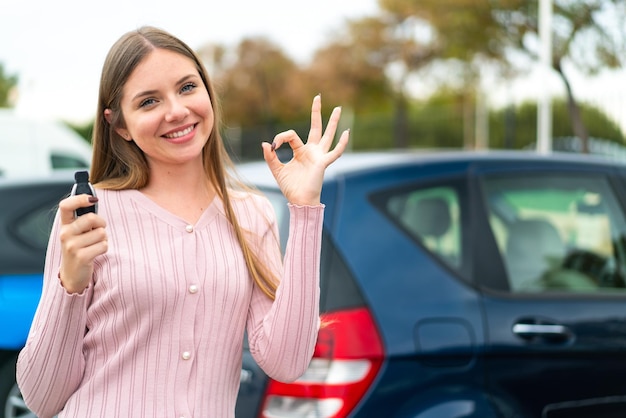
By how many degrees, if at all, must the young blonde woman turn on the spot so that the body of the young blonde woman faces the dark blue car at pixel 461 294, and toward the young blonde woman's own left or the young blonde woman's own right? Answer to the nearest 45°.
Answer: approximately 135° to the young blonde woman's own left

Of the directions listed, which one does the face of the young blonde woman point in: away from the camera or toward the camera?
toward the camera

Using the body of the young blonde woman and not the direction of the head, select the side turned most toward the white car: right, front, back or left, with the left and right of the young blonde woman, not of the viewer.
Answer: back

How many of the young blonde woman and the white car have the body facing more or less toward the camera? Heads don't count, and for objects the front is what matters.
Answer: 1

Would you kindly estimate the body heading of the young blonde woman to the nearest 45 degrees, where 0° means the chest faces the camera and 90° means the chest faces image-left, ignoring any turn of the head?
approximately 0°

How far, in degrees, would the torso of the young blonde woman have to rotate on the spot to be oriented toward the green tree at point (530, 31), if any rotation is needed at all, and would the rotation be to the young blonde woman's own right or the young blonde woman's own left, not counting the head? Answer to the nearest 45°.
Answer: approximately 135° to the young blonde woman's own left
